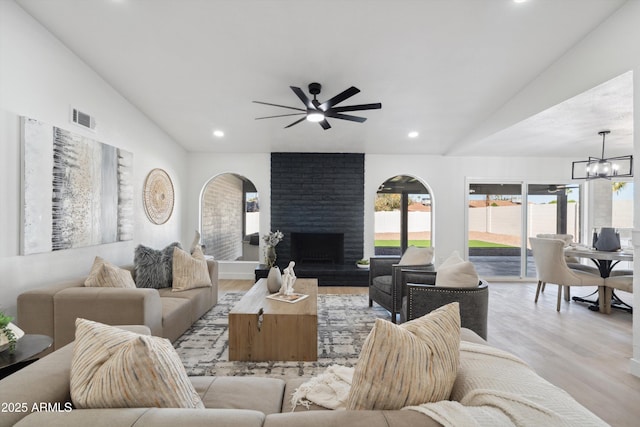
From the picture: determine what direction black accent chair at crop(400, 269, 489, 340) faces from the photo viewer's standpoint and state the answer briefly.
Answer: facing to the left of the viewer

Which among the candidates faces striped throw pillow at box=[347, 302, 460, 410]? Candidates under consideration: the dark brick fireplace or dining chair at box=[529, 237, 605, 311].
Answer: the dark brick fireplace

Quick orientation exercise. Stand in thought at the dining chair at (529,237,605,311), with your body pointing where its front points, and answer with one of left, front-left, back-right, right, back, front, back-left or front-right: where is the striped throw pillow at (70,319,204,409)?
back-right

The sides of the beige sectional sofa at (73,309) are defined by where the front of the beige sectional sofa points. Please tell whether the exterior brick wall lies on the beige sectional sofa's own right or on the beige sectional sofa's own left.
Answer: on the beige sectional sofa's own left

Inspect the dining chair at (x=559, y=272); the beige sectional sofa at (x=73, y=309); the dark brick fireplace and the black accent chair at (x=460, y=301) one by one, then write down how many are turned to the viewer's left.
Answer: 1

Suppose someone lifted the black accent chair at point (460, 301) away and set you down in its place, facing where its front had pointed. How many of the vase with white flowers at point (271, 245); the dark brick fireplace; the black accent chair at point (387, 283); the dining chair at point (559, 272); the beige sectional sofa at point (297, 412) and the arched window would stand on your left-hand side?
1

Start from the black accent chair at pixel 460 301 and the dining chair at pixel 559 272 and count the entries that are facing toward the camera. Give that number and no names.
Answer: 0

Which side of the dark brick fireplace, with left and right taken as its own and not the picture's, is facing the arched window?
left

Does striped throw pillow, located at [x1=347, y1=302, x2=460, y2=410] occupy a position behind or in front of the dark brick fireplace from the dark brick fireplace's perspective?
in front

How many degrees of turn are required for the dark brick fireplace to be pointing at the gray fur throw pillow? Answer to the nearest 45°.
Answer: approximately 45° to its right

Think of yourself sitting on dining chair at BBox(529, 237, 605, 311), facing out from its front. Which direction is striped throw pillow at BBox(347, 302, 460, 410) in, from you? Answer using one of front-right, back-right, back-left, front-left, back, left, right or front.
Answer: back-right

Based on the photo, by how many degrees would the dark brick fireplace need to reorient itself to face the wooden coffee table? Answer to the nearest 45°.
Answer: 0° — it already faces it

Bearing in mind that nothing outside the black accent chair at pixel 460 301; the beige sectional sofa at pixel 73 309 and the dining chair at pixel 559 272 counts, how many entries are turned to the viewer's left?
1

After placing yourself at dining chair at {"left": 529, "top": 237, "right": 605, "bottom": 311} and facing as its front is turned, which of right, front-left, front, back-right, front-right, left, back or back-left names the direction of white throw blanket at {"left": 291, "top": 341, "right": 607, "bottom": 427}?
back-right

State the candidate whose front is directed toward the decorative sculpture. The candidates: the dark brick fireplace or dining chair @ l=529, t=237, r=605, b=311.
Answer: the dark brick fireplace

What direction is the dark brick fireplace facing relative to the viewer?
toward the camera

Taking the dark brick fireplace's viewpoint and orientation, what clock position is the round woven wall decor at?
The round woven wall decor is roughly at 2 o'clock from the dark brick fireplace.

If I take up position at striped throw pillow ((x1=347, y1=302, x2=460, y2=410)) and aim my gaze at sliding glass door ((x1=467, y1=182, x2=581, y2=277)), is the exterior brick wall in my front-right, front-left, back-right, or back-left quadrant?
front-left

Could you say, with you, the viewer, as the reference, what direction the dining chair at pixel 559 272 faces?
facing away from the viewer and to the right of the viewer
